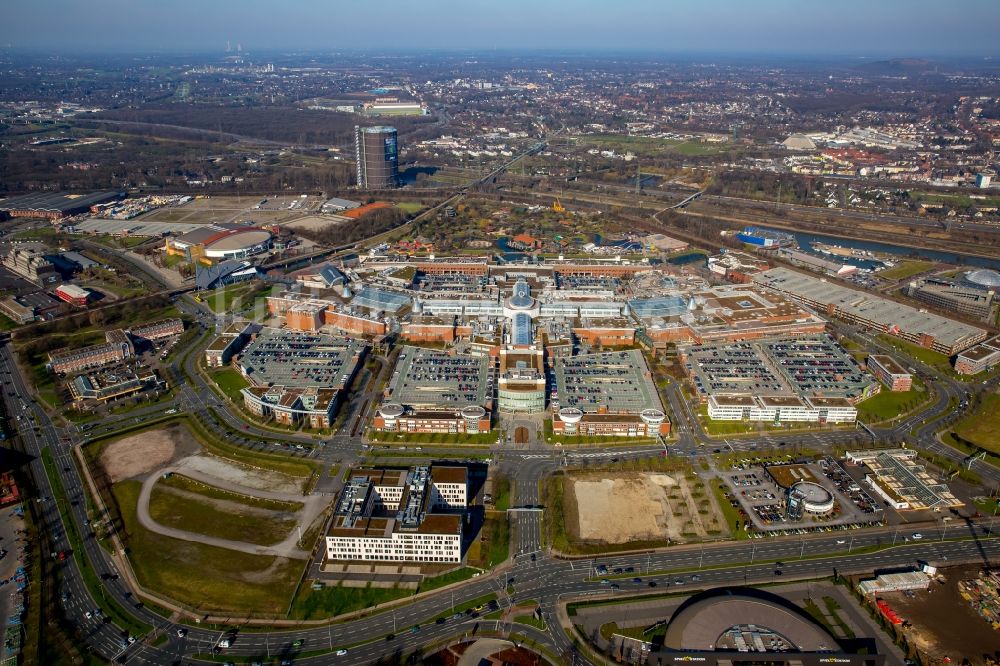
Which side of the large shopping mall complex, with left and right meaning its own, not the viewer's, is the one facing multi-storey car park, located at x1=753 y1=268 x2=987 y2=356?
left

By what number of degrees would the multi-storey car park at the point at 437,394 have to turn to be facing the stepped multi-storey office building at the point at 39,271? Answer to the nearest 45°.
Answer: approximately 135° to its right

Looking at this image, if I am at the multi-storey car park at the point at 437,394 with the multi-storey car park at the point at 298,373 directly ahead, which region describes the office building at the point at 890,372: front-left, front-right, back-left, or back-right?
back-right

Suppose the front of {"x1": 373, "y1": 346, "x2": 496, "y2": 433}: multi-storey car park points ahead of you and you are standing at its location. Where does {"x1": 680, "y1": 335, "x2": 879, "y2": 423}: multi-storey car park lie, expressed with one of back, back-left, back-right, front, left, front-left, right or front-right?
left

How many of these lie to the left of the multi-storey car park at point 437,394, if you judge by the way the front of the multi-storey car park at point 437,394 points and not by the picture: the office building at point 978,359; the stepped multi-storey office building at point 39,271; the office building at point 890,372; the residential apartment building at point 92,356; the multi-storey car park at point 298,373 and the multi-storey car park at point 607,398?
3

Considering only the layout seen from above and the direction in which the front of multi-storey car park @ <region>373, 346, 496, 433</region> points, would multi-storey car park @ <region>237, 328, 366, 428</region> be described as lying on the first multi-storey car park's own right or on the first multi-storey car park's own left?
on the first multi-storey car park's own right

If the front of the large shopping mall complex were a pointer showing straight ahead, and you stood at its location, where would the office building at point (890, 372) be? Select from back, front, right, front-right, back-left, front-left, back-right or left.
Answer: left

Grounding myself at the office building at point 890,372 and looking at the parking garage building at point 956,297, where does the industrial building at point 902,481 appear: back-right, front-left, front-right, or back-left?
back-right

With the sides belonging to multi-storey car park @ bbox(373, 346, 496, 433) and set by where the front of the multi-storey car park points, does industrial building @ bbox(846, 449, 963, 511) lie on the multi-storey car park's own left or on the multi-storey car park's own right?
on the multi-storey car park's own left
